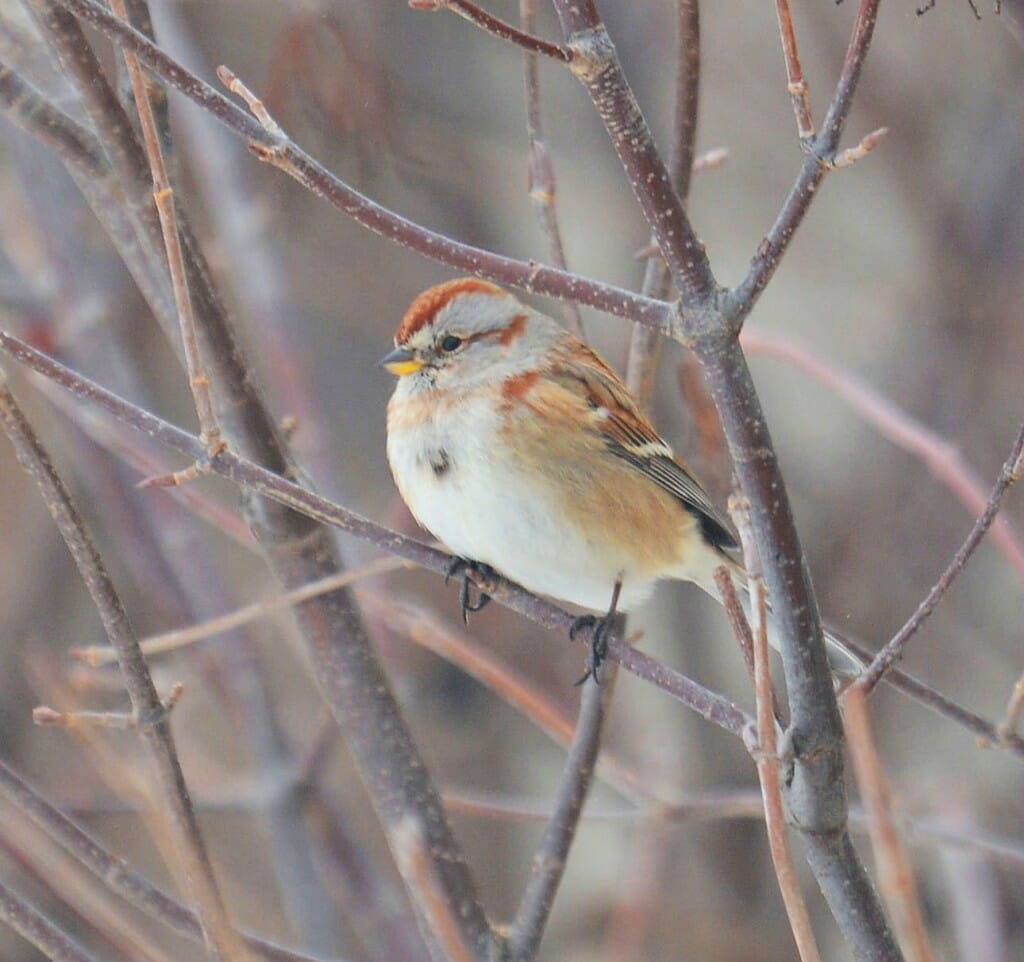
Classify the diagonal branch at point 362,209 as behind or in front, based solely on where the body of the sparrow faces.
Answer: in front

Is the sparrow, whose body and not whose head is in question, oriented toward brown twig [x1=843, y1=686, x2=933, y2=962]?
no

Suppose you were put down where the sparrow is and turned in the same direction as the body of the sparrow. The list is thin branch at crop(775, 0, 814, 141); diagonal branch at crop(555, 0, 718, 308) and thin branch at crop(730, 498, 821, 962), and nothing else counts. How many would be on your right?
0

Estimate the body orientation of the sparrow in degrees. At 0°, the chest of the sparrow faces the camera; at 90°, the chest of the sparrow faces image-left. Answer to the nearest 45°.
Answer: approximately 45°
